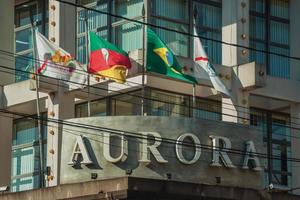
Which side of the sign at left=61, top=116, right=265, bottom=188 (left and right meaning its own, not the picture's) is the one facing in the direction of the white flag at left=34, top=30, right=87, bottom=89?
right

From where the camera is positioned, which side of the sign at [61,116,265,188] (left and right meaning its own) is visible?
front
